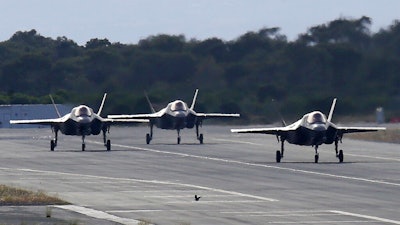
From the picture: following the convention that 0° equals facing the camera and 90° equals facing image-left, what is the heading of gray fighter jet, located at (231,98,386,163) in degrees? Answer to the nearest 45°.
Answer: approximately 0°
